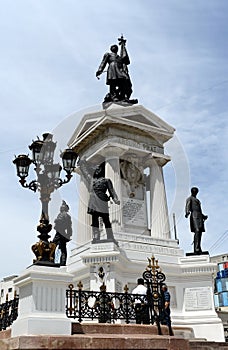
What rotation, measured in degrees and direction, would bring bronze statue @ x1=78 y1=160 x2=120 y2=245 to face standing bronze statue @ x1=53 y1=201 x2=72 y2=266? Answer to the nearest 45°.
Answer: approximately 135° to its right

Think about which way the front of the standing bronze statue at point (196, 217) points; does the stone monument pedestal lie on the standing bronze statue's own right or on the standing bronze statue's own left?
on the standing bronze statue's own right

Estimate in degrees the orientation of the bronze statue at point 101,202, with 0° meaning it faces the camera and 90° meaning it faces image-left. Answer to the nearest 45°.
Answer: approximately 0°

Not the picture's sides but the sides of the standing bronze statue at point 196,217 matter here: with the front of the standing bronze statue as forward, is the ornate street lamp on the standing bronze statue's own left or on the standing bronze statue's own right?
on the standing bronze statue's own right

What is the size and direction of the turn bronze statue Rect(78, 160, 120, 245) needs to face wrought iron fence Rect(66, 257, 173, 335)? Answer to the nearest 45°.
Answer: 0° — it already faces it

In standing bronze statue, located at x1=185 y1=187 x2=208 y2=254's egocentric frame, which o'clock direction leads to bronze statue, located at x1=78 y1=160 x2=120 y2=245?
The bronze statue is roughly at 3 o'clock from the standing bronze statue.
